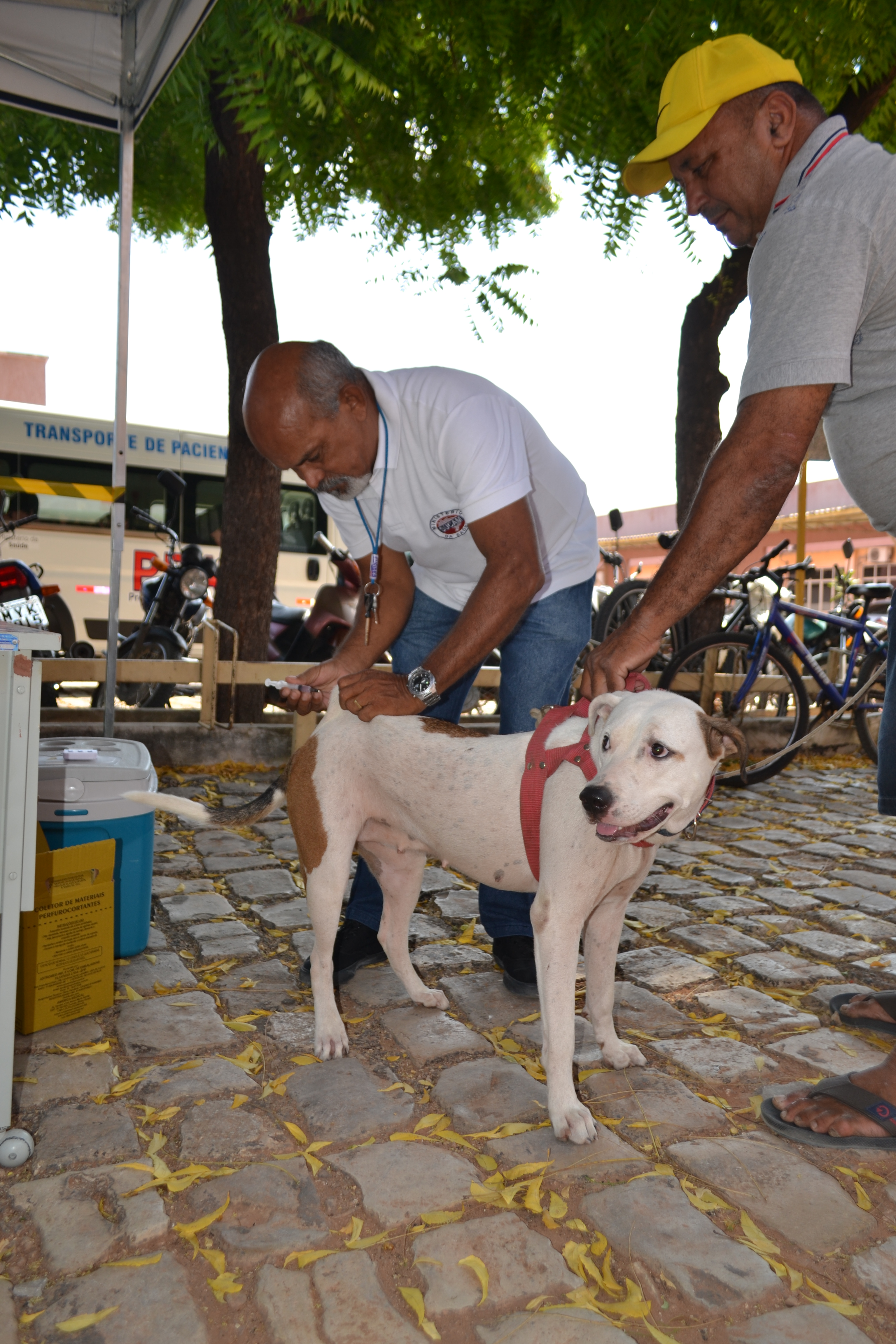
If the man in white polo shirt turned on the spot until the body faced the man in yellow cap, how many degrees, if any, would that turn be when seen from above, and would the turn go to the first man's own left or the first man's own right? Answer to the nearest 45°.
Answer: approximately 90° to the first man's own left

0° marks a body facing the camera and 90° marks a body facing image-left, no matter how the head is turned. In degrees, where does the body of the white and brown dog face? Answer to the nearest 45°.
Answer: approximately 315°

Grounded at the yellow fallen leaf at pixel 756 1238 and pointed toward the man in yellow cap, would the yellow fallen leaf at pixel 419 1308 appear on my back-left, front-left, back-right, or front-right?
back-left

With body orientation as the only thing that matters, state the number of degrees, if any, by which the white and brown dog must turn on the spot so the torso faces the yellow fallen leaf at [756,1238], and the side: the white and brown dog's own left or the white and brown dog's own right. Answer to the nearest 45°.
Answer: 0° — it already faces it

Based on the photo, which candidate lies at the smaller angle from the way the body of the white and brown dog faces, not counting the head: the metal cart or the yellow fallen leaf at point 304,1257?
the yellow fallen leaf

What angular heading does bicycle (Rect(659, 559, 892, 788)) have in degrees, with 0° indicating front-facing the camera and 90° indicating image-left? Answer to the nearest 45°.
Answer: approximately 45°

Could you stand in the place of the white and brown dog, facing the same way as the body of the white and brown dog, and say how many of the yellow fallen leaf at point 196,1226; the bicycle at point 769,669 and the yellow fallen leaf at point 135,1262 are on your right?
2

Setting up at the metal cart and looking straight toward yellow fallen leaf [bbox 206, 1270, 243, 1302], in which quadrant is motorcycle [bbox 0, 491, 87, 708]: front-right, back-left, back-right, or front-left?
back-left

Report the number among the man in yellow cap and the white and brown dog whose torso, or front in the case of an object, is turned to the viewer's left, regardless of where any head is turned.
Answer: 1

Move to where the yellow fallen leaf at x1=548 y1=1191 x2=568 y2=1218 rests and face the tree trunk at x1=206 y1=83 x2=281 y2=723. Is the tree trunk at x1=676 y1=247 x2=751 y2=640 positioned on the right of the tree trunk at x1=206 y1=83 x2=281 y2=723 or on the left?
right

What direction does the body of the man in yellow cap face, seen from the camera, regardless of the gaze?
to the viewer's left

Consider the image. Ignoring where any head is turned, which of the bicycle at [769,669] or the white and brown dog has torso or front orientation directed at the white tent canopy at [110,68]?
the bicycle

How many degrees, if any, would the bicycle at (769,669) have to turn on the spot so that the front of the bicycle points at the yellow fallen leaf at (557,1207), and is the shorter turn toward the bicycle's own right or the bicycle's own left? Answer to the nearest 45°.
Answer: approximately 45° to the bicycle's own left
